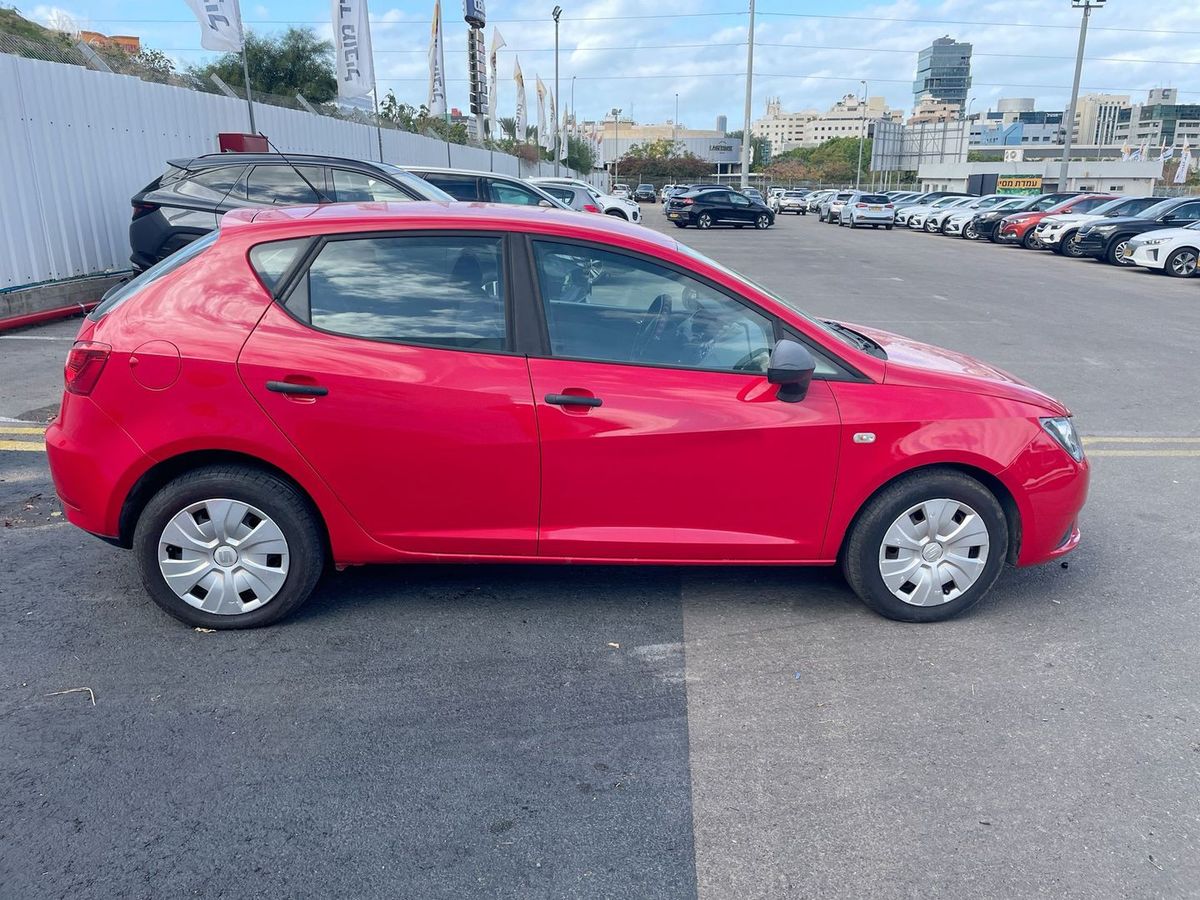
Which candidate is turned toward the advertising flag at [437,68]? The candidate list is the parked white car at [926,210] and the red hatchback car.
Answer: the parked white car

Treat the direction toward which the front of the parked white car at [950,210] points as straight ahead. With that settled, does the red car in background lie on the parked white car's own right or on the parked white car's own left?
on the parked white car's own left

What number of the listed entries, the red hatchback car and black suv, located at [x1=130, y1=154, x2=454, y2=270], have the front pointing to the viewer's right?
2

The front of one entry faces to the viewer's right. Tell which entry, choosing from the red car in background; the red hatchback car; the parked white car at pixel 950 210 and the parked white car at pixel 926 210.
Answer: the red hatchback car

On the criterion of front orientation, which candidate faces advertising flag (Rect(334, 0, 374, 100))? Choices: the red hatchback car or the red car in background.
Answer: the red car in background

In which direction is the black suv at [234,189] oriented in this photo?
to the viewer's right

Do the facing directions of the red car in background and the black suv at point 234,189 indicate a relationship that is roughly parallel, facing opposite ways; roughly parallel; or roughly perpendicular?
roughly parallel, facing opposite ways

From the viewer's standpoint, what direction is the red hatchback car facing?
to the viewer's right

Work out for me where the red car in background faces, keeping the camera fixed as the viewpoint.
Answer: facing the viewer and to the left of the viewer

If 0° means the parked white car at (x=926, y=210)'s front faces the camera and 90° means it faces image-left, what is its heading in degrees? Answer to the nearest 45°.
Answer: approximately 45°

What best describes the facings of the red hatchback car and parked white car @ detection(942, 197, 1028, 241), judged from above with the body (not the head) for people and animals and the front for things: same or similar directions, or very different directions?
very different directions

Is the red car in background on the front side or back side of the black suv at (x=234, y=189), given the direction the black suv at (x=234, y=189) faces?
on the front side

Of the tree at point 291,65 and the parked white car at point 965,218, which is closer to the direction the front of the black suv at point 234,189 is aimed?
the parked white car
